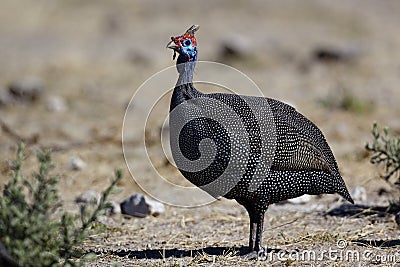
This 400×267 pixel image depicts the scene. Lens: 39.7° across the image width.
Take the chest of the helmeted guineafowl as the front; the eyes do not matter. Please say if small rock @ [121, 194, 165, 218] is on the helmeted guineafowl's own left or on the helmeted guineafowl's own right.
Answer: on the helmeted guineafowl's own right

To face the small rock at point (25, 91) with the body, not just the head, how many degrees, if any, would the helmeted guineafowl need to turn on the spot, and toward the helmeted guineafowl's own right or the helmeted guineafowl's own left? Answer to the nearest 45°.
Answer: approximately 45° to the helmeted guineafowl's own right

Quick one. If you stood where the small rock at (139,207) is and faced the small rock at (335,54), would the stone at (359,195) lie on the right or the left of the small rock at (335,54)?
right

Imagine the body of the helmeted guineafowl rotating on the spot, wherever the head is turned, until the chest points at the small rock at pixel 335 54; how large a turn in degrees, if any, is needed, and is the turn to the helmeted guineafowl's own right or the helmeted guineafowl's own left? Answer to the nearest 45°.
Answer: approximately 90° to the helmeted guineafowl's own right

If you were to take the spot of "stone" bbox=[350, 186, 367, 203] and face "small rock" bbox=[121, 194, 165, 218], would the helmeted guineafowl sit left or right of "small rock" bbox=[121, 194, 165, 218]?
left

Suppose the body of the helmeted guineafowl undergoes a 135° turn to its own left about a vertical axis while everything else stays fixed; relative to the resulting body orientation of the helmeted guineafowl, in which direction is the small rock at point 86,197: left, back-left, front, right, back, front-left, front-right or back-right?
back

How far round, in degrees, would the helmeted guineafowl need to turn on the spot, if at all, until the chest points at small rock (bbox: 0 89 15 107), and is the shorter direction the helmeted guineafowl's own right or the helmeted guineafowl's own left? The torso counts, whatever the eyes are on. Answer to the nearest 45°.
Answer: approximately 45° to the helmeted guineafowl's own right

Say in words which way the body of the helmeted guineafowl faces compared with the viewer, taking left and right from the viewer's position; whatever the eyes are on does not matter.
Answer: facing to the left of the viewer

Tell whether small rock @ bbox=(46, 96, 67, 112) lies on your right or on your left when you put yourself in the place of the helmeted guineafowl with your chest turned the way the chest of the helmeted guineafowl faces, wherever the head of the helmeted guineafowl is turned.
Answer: on your right

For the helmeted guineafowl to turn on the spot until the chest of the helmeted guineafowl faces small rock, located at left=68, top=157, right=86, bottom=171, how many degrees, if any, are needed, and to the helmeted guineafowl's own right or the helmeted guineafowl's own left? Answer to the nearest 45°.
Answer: approximately 45° to the helmeted guineafowl's own right

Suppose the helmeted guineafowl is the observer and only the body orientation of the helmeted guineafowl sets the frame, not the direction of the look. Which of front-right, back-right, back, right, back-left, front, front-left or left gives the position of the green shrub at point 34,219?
front-left

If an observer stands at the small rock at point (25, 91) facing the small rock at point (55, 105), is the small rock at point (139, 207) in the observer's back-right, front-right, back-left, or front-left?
front-right
